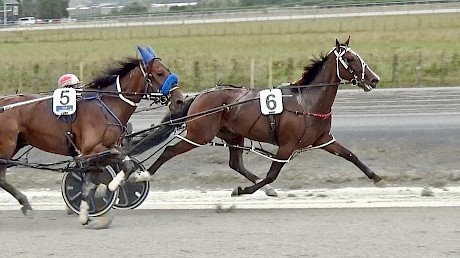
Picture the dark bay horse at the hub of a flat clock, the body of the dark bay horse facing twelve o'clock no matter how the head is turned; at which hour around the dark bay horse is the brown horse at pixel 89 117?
The brown horse is roughly at 5 o'clock from the dark bay horse.

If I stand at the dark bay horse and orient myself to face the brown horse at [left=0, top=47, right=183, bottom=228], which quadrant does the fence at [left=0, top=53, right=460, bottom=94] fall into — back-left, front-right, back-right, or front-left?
back-right

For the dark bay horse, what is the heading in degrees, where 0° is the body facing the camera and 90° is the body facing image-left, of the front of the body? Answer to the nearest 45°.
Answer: approximately 270°

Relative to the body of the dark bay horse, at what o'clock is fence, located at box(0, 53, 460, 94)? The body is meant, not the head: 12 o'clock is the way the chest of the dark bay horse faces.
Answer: The fence is roughly at 9 o'clock from the dark bay horse.

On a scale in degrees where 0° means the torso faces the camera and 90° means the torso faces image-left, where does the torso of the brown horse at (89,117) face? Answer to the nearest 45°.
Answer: approximately 270°

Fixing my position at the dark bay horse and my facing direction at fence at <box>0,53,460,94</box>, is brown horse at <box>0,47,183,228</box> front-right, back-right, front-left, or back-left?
back-left

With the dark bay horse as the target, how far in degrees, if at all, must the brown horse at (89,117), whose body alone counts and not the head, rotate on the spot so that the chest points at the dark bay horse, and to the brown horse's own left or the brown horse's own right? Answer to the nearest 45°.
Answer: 0° — it already faces it

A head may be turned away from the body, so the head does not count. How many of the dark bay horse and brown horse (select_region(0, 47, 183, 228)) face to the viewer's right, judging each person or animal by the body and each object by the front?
2

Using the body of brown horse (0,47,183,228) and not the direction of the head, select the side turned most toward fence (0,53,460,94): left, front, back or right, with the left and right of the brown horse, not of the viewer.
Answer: left
